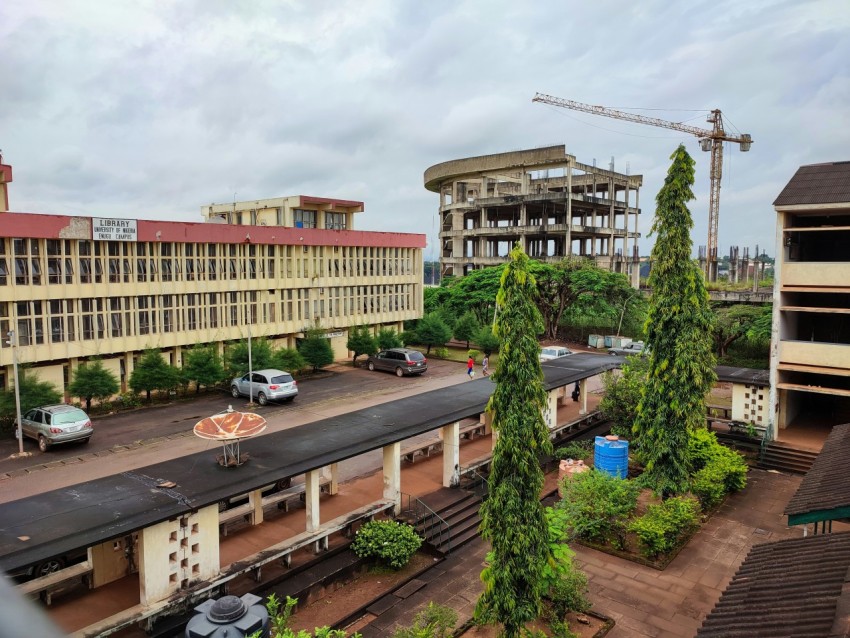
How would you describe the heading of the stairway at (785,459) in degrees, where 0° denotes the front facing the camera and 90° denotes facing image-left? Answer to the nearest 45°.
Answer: approximately 45°

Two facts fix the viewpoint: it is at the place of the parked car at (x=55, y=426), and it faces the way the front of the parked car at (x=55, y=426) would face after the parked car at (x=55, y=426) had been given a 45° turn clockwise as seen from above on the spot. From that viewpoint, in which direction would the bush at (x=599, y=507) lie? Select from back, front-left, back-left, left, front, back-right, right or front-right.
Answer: back-right

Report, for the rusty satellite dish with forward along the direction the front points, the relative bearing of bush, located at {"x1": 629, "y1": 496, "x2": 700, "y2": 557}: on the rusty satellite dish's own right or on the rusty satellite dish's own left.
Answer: on the rusty satellite dish's own left

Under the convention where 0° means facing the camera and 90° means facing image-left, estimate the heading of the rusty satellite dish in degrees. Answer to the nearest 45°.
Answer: approximately 0°

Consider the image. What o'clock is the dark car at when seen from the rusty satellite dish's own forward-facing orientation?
The dark car is roughly at 7 o'clock from the rusty satellite dish.

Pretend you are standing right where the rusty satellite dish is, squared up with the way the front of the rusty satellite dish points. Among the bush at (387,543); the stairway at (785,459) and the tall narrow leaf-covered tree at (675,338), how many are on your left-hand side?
3

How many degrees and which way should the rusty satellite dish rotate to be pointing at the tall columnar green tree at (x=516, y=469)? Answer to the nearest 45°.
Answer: approximately 45° to its left
